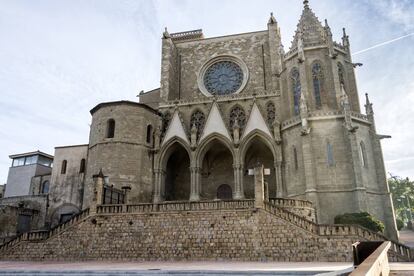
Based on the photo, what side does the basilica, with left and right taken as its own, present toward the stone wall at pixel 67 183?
right

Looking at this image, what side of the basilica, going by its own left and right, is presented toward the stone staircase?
front

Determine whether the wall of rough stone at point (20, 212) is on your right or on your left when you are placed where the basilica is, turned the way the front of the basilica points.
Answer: on your right

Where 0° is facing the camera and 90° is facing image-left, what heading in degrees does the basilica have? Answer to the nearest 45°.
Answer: approximately 0°
